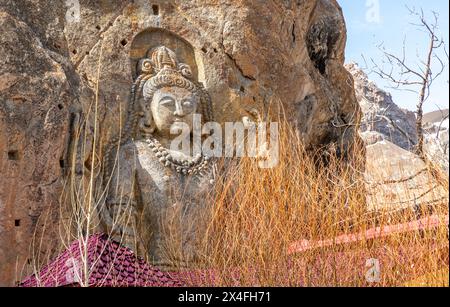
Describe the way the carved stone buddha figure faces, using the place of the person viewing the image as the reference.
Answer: facing the viewer and to the right of the viewer
